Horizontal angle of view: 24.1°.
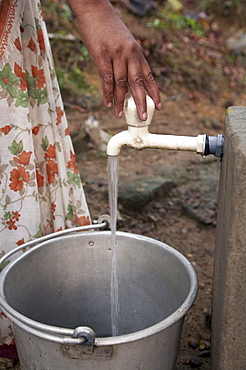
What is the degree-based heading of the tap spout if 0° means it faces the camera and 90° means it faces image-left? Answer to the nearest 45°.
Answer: approximately 90°
